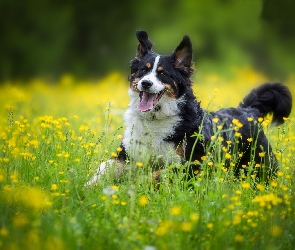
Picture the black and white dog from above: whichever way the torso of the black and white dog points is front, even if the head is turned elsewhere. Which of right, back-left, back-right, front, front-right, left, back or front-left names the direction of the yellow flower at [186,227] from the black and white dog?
front-left

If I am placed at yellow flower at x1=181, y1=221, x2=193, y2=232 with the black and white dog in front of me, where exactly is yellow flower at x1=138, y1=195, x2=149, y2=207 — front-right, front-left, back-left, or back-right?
front-left

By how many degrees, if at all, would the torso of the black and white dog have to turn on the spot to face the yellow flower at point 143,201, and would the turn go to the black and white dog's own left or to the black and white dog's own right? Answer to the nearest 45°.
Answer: approximately 45° to the black and white dog's own left

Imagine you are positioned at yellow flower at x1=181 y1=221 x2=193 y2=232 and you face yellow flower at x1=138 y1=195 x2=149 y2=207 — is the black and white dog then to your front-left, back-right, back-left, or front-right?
front-right

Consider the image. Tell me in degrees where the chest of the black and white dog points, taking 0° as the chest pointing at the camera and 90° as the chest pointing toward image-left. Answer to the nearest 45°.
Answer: approximately 45°
